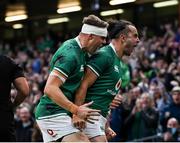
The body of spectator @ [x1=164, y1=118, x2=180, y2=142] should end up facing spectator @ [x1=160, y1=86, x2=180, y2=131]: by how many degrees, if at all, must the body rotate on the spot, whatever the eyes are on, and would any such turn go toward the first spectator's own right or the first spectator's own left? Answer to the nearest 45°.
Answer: approximately 180°

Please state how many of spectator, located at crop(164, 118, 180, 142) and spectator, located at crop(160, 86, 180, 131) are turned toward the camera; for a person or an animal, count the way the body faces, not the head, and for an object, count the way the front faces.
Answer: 2

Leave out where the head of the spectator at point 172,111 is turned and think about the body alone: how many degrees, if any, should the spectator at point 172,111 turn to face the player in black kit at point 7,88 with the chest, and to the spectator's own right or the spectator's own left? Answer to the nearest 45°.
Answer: approximately 45° to the spectator's own right

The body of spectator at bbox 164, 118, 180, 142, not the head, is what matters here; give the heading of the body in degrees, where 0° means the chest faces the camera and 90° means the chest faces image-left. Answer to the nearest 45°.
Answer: approximately 0°

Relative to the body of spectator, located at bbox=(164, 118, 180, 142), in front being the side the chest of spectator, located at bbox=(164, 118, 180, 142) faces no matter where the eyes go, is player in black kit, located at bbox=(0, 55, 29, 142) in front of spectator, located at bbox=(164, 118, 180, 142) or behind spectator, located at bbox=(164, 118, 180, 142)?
in front

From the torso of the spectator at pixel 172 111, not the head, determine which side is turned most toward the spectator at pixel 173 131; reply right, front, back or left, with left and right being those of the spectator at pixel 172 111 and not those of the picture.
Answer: front
